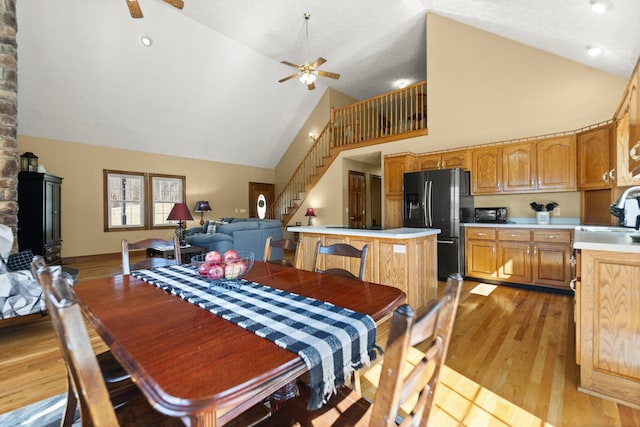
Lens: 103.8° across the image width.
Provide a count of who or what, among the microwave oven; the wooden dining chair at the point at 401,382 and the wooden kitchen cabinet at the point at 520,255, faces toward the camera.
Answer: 2

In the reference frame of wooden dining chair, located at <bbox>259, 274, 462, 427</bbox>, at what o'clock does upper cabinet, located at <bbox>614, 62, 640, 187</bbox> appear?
The upper cabinet is roughly at 3 o'clock from the wooden dining chair.

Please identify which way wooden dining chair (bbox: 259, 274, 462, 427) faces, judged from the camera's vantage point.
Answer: facing away from the viewer and to the left of the viewer

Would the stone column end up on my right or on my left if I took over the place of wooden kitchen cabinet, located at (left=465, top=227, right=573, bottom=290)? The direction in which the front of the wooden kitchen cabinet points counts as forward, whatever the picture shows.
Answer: on my right

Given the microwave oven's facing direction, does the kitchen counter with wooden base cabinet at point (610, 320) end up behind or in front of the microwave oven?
in front

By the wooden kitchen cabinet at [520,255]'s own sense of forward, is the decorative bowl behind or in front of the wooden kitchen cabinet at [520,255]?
in front

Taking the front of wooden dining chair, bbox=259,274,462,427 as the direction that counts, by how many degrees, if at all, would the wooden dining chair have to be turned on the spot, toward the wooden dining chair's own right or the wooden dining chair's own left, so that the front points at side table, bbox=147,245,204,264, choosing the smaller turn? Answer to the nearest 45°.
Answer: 0° — it already faces it

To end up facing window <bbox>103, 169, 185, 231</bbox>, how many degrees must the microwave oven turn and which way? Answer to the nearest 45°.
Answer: approximately 90° to its right

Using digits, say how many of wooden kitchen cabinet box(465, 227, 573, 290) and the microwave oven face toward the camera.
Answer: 2
